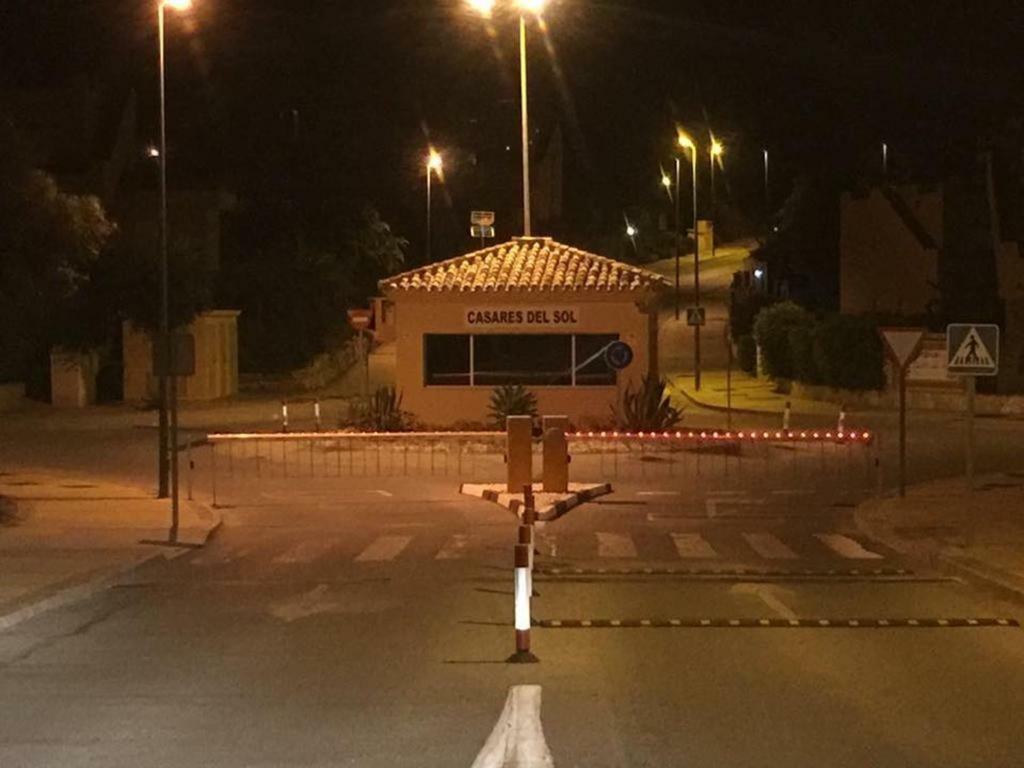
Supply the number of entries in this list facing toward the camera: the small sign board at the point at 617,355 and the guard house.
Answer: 2

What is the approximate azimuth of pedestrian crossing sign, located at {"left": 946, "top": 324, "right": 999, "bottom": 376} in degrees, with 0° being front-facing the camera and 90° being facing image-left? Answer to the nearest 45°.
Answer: approximately 0°

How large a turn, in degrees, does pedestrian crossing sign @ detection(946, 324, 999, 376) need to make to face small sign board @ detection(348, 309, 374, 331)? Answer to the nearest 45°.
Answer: approximately 135° to its right

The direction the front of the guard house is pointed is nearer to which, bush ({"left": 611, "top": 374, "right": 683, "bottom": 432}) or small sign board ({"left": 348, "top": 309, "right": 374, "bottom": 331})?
the bush

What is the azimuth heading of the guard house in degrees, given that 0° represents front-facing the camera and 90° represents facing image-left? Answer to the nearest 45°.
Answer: approximately 0°

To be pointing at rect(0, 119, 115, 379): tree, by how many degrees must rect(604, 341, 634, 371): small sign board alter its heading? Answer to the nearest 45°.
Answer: approximately 45° to its right

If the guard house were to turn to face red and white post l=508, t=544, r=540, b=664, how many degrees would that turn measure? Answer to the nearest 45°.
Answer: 0° — it already faces it
